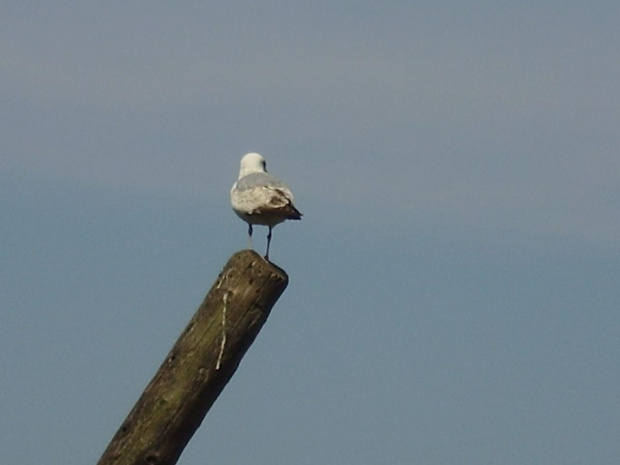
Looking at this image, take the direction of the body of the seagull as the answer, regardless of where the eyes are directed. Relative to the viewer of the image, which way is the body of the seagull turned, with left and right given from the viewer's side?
facing away from the viewer and to the left of the viewer
